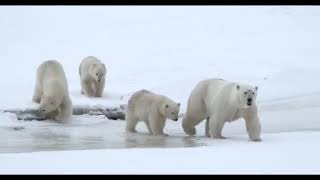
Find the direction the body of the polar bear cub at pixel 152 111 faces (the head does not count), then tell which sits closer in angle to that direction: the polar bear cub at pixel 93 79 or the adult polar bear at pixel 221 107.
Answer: the adult polar bear

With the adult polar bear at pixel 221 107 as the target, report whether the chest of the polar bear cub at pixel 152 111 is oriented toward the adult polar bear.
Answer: yes

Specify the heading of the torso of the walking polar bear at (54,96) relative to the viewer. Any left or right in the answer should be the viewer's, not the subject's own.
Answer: facing the viewer

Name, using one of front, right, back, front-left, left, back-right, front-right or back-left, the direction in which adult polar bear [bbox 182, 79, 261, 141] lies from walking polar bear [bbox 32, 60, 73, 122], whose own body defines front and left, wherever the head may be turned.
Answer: front-left

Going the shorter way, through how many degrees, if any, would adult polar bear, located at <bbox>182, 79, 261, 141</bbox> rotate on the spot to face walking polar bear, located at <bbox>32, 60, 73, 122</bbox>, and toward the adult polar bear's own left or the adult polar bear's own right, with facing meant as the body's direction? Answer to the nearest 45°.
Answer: approximately 180°

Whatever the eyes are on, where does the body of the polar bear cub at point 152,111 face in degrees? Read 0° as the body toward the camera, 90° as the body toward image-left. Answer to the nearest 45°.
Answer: approximately 315°

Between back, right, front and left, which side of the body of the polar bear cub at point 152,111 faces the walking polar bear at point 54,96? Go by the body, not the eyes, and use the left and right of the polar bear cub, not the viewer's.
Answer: back

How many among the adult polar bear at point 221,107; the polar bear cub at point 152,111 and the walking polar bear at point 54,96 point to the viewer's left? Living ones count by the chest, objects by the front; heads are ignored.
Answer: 0

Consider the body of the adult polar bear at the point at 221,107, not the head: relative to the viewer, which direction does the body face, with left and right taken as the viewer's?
facing the viewer and to the right of the viewer

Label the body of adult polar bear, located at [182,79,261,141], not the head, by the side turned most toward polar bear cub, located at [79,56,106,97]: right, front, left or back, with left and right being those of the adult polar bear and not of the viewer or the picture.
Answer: back
